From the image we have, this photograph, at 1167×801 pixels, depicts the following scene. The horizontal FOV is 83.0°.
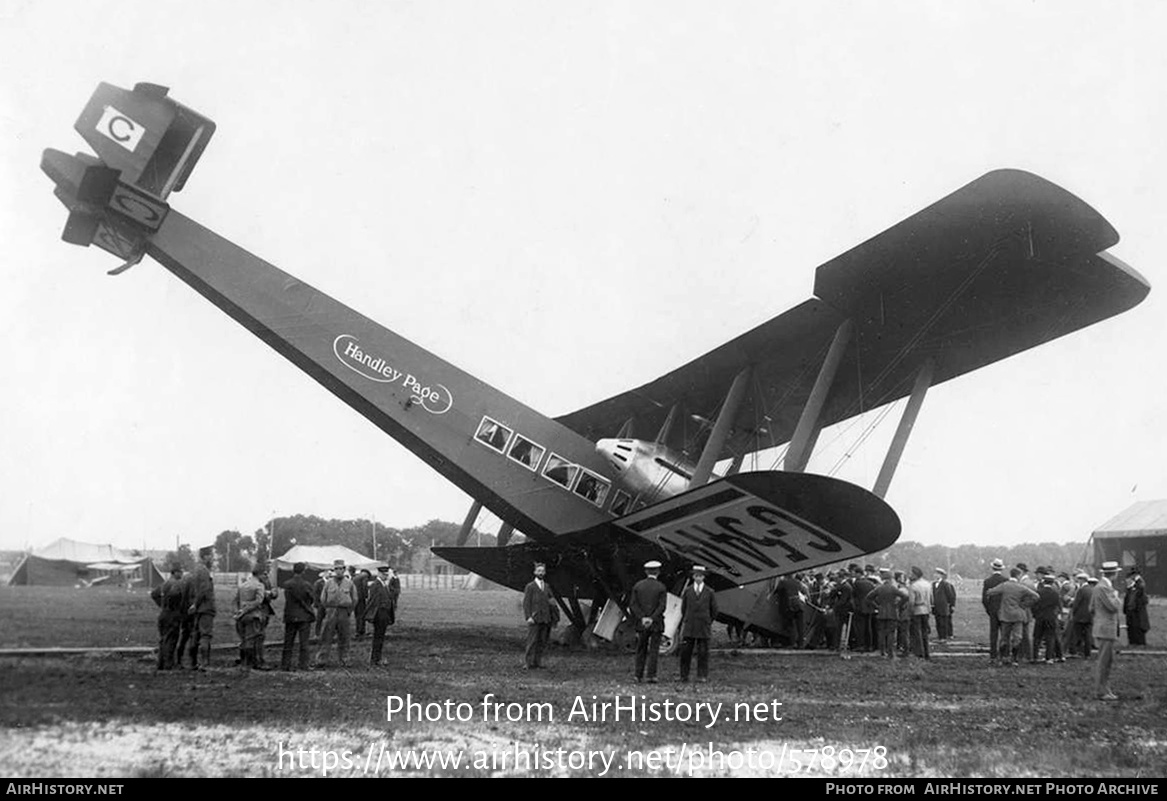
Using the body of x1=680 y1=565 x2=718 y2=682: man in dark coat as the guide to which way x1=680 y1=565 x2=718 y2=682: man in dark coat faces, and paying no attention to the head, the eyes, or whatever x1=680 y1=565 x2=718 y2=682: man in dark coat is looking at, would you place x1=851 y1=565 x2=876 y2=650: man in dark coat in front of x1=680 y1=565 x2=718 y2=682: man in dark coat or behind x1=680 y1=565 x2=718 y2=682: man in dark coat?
behind

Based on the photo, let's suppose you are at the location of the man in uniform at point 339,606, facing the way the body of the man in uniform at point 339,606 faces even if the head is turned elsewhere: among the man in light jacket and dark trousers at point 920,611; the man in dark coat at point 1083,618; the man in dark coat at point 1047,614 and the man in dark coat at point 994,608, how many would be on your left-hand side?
4

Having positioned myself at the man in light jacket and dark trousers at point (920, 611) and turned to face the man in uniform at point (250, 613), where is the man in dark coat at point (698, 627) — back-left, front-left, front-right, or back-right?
front-left

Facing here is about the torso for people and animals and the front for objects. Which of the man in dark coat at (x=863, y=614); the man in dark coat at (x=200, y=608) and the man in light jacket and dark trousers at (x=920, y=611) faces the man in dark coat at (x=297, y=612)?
the man in dark coat at (x=200, y=608)

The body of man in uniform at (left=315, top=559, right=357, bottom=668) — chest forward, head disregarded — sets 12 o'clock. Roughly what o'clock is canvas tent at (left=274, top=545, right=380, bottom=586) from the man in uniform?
The canvas tent is roughly at 6 o'clock from the man in uniform.

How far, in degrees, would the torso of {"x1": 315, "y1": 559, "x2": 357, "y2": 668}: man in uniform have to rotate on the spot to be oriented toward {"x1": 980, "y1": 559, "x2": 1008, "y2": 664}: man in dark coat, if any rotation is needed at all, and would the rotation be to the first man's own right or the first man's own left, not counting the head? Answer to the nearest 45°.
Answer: approximately 90° to the first man's own left

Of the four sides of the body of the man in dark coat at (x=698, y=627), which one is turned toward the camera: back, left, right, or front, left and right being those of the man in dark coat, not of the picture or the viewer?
front

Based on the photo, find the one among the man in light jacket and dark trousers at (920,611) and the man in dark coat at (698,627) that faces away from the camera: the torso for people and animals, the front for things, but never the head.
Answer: the man in light jacket and dark trousers

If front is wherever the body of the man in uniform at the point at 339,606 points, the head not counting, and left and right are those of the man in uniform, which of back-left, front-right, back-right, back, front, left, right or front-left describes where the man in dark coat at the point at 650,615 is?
front-left

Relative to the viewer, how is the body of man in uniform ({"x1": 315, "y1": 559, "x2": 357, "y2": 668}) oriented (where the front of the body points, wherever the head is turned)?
toward the camera

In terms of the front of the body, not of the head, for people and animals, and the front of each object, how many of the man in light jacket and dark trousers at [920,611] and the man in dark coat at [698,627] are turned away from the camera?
1

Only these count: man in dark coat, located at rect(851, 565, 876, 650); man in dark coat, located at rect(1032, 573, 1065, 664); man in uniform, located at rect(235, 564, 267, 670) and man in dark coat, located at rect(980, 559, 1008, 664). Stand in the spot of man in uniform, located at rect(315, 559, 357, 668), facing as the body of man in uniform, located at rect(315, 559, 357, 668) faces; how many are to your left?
3

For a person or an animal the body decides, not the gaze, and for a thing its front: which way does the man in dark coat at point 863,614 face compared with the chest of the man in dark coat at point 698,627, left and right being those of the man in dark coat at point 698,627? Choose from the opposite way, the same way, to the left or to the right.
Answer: the opposite way

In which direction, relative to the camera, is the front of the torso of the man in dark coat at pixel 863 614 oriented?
away from the camera
